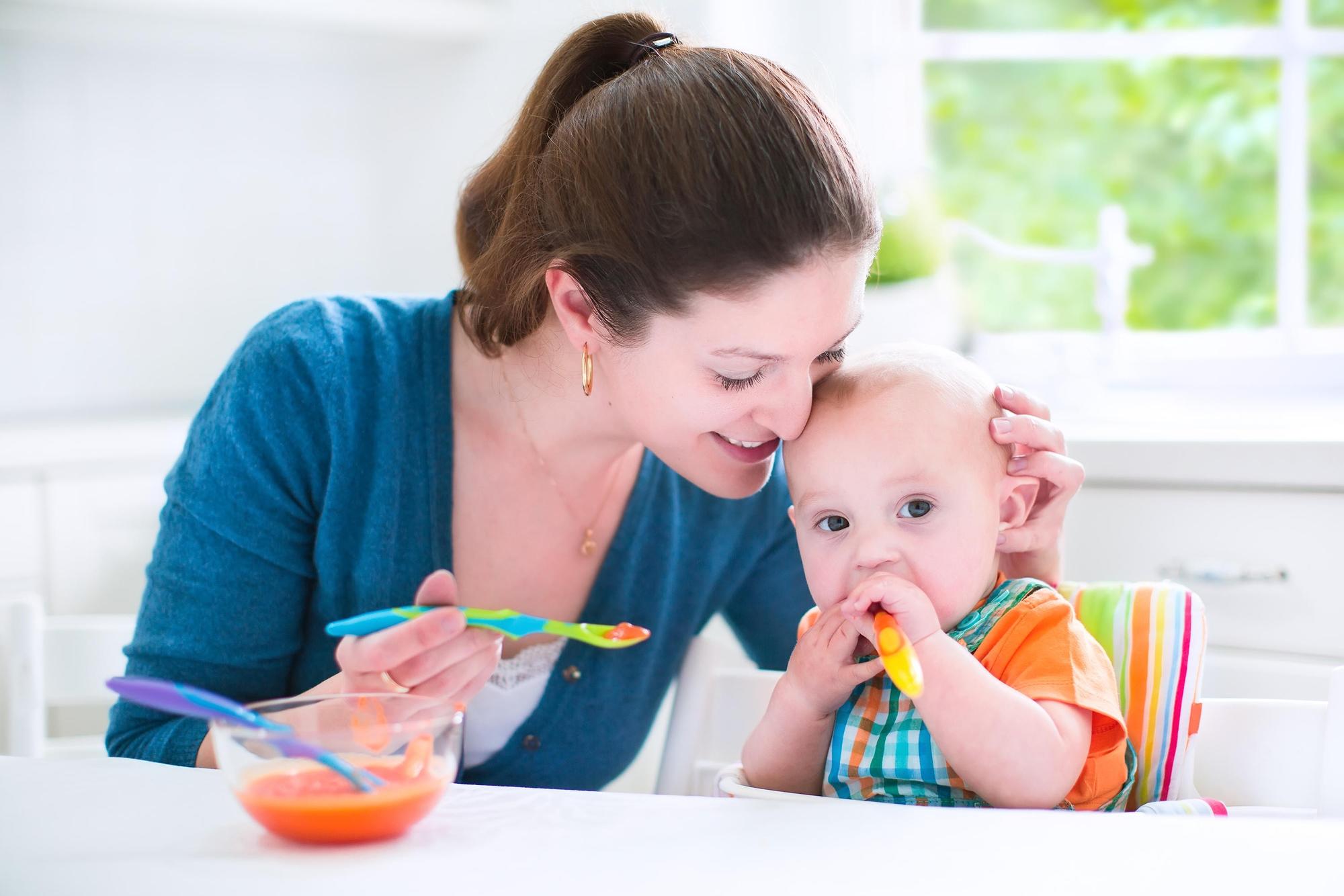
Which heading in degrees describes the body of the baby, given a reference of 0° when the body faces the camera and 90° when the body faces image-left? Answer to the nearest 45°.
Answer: approximately 45°

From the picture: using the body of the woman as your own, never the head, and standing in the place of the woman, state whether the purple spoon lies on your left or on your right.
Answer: on your right

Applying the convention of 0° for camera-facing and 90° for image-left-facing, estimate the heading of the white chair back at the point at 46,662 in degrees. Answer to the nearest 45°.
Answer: approximately 0°

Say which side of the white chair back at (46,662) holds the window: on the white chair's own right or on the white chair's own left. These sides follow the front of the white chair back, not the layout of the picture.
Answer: on the white chair's own left

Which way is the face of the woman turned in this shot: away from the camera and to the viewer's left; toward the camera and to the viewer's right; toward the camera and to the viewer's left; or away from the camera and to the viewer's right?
toward the camera and to the viewer's right

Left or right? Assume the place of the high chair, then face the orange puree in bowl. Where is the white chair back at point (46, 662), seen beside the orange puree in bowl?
right

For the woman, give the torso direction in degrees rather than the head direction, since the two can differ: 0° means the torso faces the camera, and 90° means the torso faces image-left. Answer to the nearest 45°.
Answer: approximately 315°

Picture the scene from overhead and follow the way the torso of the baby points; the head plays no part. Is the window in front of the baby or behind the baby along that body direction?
behind

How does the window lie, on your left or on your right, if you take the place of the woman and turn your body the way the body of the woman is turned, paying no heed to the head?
on your left
